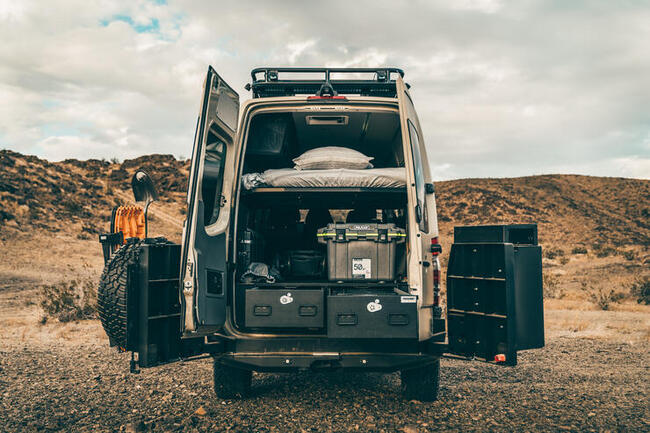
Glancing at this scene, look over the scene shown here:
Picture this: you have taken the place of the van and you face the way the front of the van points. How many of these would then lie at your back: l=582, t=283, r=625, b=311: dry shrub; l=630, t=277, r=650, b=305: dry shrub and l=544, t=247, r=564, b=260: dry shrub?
0

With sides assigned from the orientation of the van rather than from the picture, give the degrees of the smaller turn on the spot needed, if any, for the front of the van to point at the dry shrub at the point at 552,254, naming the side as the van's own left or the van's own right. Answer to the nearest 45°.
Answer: approximately 45° to the van's own right

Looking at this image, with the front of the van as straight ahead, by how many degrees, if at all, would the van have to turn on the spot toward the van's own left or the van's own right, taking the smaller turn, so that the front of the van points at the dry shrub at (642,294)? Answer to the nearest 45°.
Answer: approximately 45° to the van's own right

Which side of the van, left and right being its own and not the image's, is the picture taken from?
back

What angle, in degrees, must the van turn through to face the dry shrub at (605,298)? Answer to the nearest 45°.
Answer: approximately 45° to its right

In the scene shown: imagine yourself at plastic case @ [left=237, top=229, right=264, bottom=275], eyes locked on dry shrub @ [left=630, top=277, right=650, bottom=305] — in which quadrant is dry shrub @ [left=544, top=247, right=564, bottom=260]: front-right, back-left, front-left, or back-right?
front-left
